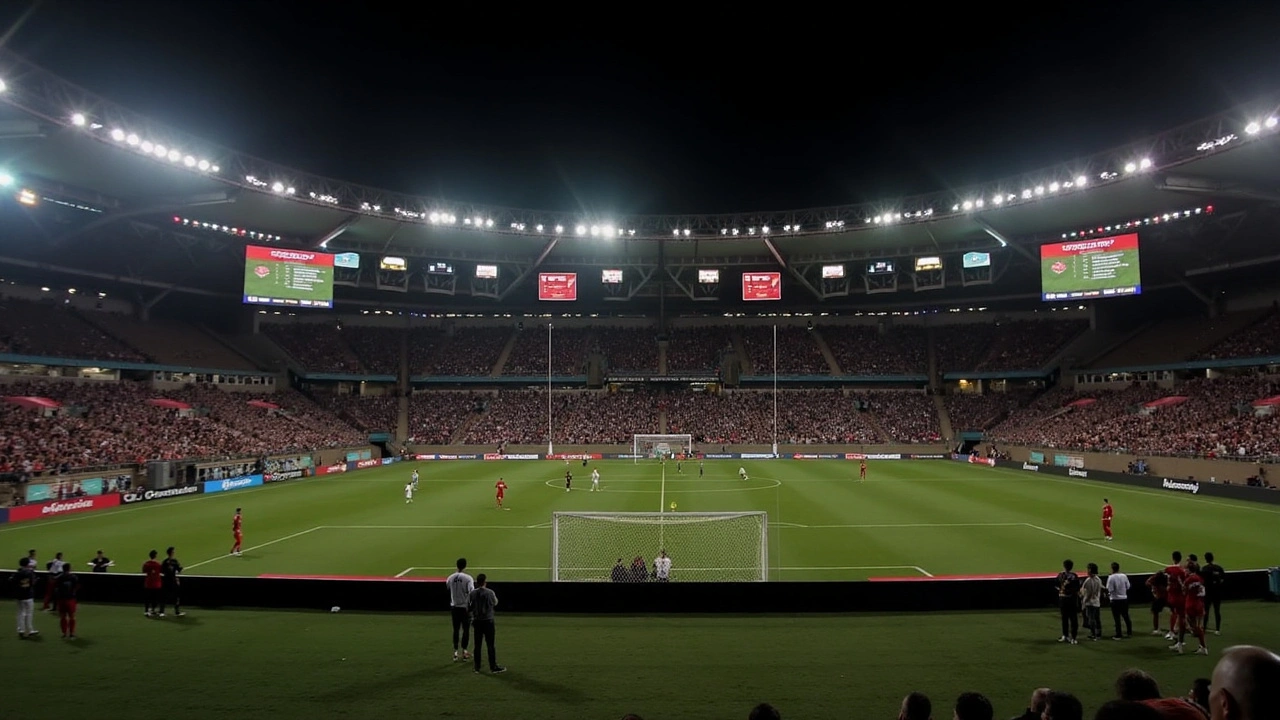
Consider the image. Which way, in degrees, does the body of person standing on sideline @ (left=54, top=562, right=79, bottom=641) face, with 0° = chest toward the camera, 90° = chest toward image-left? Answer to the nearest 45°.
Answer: approximately 180°

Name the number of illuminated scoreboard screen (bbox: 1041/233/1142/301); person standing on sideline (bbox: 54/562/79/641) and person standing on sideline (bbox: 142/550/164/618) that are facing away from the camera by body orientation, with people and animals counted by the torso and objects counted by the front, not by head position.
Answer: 2

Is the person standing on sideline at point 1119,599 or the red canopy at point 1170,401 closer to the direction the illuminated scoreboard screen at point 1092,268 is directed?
the person standing on sideline

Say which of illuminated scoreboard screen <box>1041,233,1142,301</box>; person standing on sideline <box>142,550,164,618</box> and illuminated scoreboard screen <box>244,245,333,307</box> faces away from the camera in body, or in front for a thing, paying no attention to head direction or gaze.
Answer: the person standing on sideline

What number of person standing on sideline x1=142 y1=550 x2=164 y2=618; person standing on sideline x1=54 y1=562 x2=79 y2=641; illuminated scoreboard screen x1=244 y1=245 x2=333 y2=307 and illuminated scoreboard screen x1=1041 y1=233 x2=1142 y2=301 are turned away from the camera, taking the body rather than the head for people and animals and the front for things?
2

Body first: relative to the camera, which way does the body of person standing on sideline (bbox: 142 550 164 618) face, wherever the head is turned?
away from the camera

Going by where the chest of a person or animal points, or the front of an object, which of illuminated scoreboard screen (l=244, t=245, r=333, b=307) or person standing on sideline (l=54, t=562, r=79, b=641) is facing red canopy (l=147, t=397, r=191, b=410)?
the person standing on sideline

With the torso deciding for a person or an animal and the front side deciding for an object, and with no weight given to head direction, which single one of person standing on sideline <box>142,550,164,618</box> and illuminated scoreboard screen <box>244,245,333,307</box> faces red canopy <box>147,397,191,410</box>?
the person standing on sideline

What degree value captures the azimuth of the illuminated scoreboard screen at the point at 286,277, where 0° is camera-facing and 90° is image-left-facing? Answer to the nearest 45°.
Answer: approximately 315°

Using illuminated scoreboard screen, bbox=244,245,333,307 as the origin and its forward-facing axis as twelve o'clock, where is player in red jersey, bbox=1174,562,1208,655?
The player in red jersey is roughly at 1 o'clock from the illuminated scoreboard screen.
